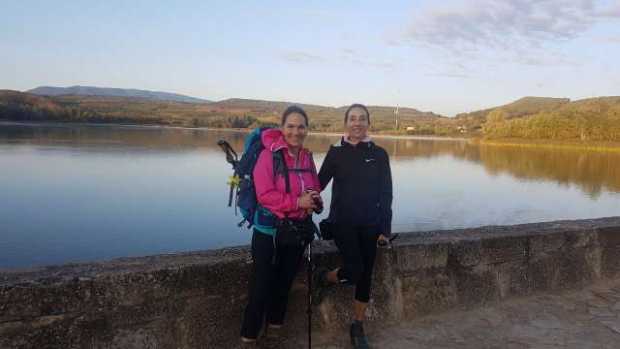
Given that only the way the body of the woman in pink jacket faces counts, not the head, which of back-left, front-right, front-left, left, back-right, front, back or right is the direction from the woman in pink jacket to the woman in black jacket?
left

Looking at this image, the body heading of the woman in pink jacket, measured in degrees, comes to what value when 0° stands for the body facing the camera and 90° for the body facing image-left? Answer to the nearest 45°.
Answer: approximately 315°
